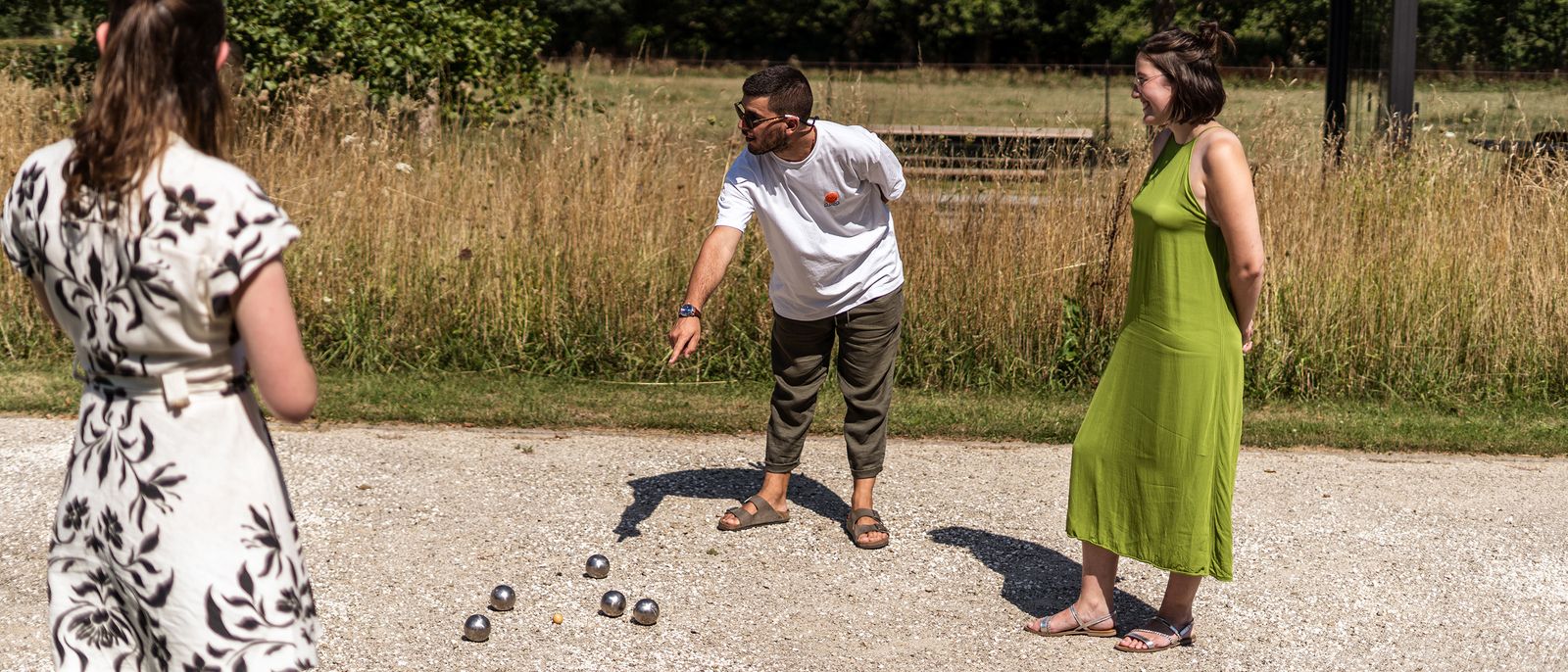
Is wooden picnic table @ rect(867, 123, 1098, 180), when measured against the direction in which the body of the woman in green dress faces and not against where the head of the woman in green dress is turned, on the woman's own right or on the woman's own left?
on the woman's own right

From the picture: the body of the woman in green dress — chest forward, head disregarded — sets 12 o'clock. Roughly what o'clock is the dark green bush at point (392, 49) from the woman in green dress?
The dark green bush is roughly at 3 o'clock from the woman in green dress.

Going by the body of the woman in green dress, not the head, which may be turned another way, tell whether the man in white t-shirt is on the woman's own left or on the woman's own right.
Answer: on the woman's own right

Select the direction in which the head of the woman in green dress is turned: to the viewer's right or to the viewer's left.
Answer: to the viewer's left

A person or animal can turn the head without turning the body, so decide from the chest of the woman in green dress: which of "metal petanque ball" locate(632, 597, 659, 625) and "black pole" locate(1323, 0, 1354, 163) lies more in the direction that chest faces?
the metal petanque ball

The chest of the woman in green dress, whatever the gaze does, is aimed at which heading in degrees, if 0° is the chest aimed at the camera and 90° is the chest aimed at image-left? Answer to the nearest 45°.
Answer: approximately 45°

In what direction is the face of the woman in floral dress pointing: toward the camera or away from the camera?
away from the camera

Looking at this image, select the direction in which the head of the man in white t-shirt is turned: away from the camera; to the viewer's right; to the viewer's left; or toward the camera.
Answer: to the viewer's left

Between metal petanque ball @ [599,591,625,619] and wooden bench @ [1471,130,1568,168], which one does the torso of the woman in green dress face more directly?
the metal petanque ball

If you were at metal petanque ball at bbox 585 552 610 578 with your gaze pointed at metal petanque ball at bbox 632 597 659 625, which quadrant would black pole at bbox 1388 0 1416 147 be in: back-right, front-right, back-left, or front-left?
back-left
